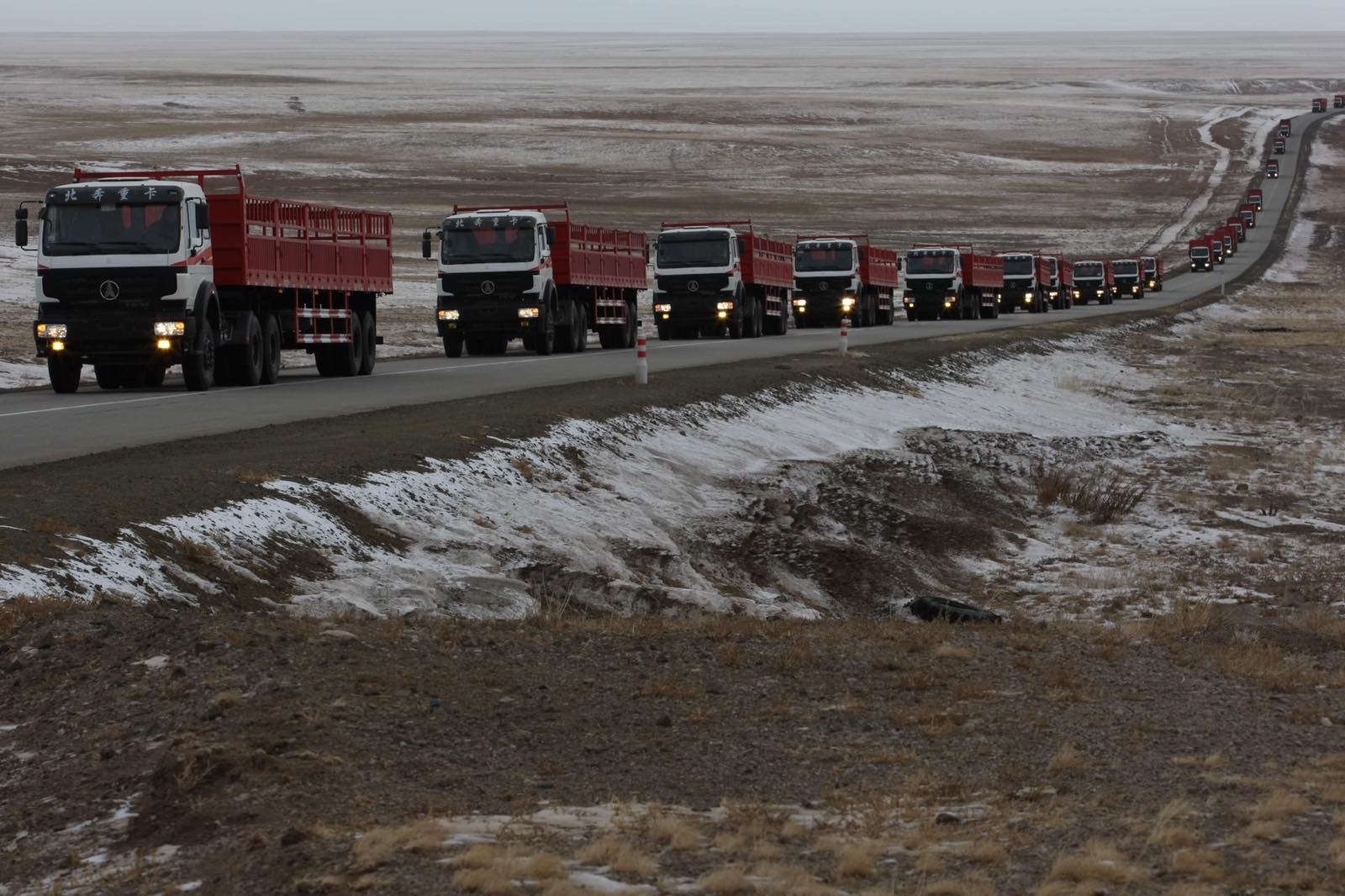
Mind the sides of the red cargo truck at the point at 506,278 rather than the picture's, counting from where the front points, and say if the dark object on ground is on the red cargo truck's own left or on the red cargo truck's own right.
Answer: on the red cargo truck's own left

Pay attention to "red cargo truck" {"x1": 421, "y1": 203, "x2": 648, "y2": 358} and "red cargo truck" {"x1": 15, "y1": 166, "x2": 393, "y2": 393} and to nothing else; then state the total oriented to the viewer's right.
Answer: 0

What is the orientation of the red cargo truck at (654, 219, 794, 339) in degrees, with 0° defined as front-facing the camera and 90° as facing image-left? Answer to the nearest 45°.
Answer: approximately 45°

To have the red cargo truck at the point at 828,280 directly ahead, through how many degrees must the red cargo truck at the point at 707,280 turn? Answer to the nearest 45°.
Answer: approximately 135° to its right

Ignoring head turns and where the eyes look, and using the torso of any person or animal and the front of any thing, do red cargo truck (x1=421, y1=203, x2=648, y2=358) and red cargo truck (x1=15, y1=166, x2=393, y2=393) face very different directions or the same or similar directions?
same or similar directions

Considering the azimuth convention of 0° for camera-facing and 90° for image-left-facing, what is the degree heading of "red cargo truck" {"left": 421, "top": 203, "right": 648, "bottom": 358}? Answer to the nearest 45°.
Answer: approximately 45°

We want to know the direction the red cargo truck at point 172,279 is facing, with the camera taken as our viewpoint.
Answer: facing the viewer and to the left of the viewer

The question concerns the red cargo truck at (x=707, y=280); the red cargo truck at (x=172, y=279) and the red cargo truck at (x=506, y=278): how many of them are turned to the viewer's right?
0

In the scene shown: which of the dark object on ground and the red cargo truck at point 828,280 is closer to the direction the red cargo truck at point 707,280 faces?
the dark object on ground

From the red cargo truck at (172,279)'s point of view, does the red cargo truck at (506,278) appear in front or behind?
behind

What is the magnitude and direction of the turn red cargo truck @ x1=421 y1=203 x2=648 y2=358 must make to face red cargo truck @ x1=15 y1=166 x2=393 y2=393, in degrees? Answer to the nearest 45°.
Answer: approximately 45° to its left

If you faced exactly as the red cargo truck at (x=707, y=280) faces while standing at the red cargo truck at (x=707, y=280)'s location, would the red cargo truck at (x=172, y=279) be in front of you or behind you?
in front
